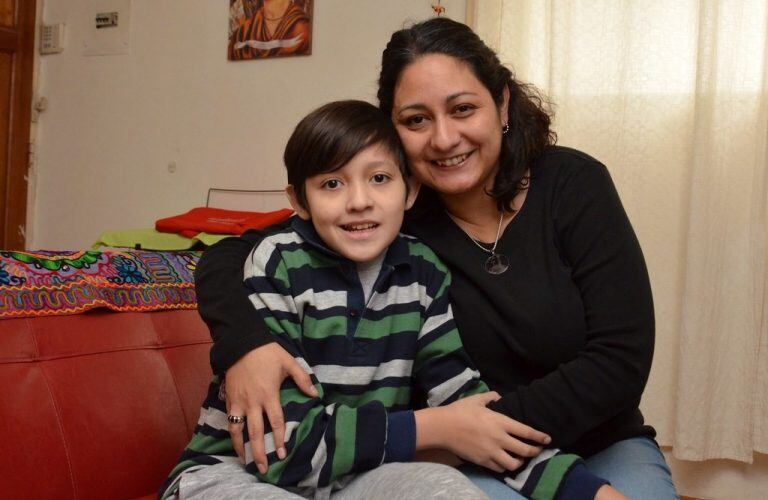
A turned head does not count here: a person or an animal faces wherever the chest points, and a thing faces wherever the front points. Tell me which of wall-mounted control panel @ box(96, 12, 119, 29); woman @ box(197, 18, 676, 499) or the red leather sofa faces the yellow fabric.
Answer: the wall-mounted control panel

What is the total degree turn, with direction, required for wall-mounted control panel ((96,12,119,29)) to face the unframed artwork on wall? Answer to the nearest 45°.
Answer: approximately 45° to its left

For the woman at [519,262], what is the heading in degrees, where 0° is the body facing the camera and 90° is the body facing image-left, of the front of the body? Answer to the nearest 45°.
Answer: approximately 45°

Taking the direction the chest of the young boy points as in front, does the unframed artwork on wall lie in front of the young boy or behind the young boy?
behind

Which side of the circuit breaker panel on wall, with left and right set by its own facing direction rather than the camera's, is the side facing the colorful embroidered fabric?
front

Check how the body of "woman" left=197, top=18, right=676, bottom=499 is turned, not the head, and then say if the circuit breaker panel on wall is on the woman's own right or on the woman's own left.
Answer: on the woman's own right

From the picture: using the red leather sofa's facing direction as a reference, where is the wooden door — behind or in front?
behind

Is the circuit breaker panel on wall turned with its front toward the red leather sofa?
yes
